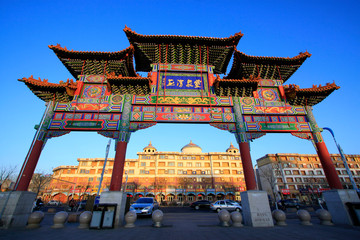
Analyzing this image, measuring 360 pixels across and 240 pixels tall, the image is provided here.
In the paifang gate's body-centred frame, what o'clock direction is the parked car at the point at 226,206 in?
The parked car is roughly at 7 o'clock from the paifang gate.

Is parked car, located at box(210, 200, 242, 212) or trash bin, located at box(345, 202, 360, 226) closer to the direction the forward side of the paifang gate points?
the trash bin

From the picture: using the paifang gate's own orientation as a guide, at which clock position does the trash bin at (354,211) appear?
The trash bin is roughly at 9 o'clock from the paifang gate.

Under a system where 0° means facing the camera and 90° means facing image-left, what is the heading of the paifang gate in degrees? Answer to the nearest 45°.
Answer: approximately 0°
